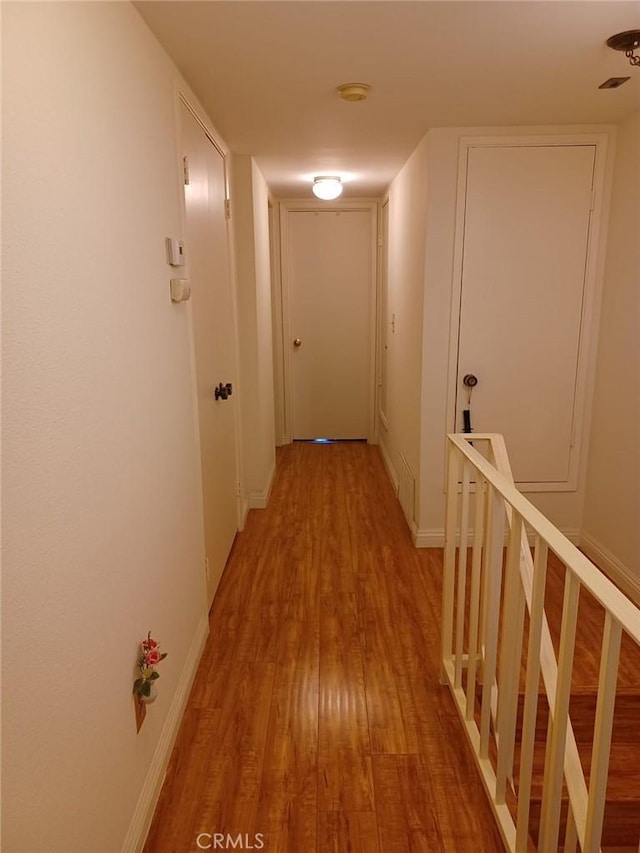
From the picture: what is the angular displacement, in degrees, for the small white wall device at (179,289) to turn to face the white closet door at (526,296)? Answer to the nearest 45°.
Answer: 0° — it already faces it

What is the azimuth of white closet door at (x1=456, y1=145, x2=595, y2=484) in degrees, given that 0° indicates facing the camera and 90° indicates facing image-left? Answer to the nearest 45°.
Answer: approximately 0°

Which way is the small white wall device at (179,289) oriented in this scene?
to the viewer's right

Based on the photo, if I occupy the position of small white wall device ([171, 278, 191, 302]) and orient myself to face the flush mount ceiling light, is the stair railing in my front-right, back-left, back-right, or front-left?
back-right

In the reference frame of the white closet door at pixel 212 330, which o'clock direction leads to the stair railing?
The stair railing is roughly at 2 o'clock from the white closet door.

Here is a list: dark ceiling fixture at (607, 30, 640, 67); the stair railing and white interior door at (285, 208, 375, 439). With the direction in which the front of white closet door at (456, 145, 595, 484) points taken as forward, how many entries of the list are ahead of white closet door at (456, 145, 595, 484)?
2

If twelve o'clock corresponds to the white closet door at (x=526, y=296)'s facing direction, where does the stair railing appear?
The stair railing is roughly at 12 o'clock from the white closet door.

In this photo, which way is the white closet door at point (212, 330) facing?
to the viewer's right

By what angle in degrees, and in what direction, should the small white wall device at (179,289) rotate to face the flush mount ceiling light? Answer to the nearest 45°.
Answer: approximately 45° to its left
